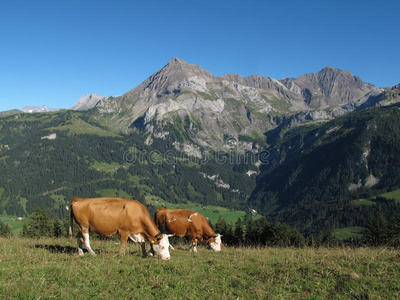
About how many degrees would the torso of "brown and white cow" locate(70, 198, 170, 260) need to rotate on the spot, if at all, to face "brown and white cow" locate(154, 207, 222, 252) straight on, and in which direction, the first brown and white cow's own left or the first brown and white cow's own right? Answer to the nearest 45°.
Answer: approximately 45° to the first brown and white cow's own left

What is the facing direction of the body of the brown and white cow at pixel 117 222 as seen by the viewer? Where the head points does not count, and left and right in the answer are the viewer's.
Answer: facing to the right of the viewer
